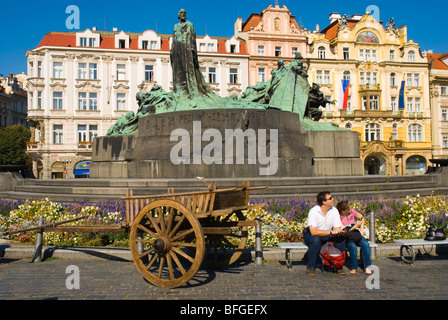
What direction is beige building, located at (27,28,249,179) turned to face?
toward the camera

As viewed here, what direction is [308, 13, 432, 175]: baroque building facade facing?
toward the camera

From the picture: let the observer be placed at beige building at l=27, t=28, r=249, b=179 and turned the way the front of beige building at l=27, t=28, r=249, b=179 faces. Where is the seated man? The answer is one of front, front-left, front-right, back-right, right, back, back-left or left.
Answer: front

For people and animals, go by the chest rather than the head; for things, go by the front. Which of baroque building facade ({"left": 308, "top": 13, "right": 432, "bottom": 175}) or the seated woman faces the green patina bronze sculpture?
the baroque building facade

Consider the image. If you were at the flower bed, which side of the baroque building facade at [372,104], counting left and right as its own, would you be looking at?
front

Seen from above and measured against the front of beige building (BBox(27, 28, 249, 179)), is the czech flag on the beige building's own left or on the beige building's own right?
on the beige building's own left

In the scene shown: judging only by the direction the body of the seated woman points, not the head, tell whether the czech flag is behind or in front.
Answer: behind

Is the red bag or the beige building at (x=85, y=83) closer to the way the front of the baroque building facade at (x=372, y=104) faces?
the red bag

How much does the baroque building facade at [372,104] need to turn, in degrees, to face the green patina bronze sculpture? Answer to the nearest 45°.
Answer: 0° — it already faces it

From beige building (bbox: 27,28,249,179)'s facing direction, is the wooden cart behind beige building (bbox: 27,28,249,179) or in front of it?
in front

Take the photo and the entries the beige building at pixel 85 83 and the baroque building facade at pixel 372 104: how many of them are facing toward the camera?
2

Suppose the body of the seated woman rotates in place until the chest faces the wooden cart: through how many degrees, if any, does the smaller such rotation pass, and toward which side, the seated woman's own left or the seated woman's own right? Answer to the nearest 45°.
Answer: approximately 45° to the seated woman's own right

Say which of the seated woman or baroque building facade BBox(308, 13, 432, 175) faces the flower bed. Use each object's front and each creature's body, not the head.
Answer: the baroque building facade

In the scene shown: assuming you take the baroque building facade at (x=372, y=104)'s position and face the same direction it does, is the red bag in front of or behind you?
in front

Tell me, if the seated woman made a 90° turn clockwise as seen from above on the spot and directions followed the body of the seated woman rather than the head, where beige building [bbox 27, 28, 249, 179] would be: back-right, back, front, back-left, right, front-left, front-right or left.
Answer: front-right

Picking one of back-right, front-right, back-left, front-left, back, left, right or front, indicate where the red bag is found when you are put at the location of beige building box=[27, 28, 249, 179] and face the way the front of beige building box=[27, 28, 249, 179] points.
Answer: front
